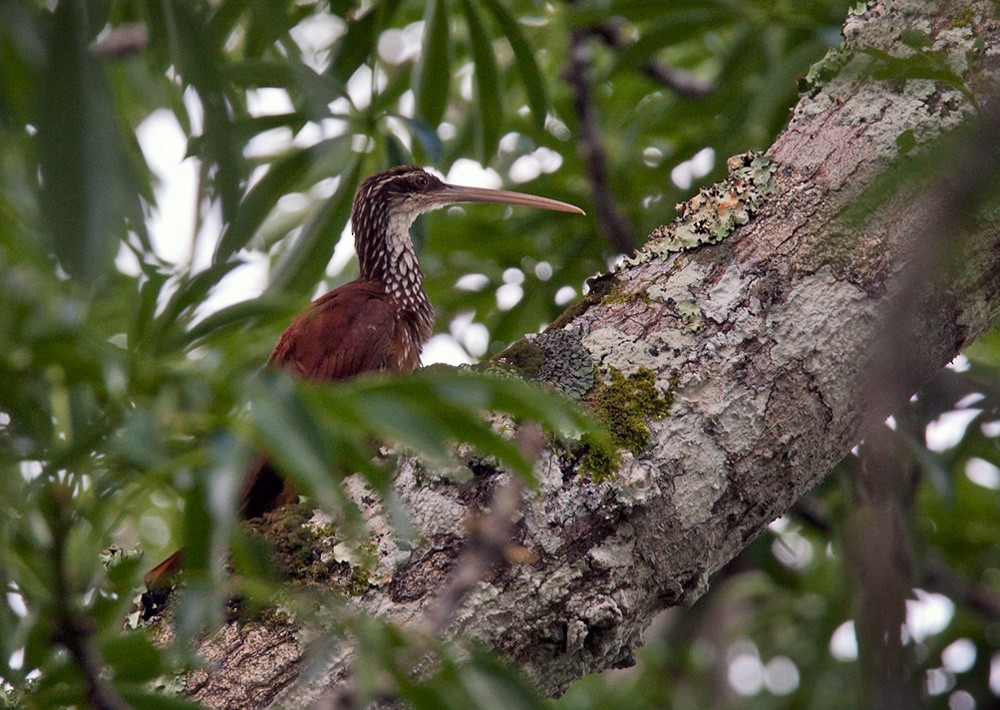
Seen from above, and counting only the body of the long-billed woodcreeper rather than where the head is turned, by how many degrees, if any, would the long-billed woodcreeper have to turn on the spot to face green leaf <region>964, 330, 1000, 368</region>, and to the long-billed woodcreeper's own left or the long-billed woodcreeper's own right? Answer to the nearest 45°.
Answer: approximately 45° to the long-billed woodcreeper's own right

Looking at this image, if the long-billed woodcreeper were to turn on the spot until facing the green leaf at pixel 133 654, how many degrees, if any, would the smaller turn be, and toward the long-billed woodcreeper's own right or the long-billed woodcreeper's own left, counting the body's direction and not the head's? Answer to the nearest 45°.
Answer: approximately 90° to the long-billed woodcreeper's own right

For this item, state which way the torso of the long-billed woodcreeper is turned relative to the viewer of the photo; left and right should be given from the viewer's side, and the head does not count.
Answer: facing to the right of the viewer

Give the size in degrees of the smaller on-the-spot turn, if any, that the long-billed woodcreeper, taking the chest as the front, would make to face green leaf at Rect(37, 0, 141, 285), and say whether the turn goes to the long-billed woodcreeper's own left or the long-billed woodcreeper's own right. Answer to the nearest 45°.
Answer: approximately 90° to the long-billed woodcreeper's own right

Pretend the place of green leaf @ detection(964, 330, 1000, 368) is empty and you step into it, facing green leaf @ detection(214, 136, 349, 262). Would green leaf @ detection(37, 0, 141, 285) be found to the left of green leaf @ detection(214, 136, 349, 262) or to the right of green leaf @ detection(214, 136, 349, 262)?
left
